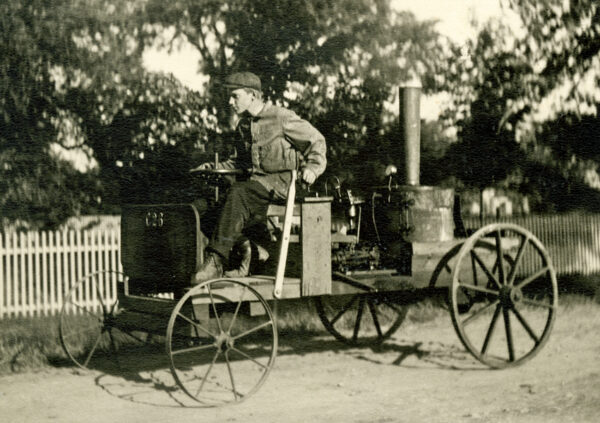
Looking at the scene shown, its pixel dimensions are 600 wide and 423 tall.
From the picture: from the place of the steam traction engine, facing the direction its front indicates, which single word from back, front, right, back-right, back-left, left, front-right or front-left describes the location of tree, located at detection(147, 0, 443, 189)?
back-right

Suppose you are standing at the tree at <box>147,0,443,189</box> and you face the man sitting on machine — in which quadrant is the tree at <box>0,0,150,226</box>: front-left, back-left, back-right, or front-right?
front-right

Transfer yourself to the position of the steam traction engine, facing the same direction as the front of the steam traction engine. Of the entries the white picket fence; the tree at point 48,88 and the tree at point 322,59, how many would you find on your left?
0

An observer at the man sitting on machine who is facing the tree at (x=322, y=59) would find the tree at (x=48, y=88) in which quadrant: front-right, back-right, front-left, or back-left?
front-left

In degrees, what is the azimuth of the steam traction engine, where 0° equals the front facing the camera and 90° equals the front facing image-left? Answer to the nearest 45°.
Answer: approximately 45°

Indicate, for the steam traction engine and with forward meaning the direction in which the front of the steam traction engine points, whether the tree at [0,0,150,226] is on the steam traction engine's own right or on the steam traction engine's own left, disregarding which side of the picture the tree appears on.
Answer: on the steam traction engine's own right

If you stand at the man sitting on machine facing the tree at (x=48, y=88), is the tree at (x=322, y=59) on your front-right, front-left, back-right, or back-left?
front-right

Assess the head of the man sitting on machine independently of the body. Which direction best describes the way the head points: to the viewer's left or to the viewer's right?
to the viewer's left

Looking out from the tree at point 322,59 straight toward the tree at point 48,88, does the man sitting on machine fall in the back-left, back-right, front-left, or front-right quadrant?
front-left

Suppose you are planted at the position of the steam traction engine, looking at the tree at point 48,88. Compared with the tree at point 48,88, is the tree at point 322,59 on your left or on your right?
right

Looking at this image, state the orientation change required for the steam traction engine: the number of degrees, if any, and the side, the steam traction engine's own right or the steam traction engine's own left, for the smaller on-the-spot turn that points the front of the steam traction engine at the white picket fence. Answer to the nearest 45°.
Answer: approximately 90° to the steam traction engine's own right
